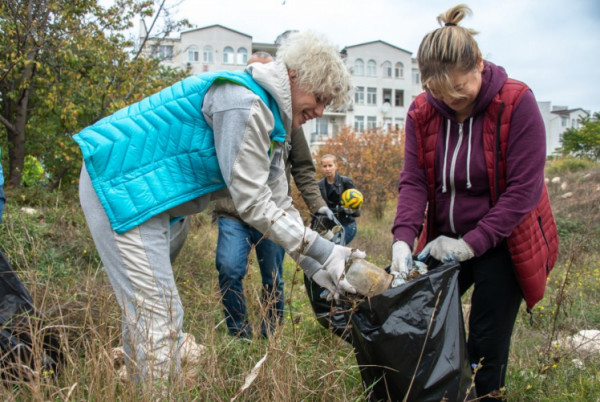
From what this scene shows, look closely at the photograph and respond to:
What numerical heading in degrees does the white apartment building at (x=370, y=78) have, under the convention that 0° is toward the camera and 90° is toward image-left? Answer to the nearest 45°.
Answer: approximately 0°

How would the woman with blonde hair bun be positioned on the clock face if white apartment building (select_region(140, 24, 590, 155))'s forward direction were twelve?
The woman with blonde hair bun is roughly at 12 o'clock from the white apartment building.

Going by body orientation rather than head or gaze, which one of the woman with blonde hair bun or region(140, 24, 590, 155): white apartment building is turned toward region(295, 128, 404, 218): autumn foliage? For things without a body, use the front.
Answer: the white apartment building

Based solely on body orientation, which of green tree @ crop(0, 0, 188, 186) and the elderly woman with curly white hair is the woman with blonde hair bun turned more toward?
the elderly woman with curly white hair

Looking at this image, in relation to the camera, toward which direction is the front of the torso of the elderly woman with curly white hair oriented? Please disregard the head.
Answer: to the viewer's right

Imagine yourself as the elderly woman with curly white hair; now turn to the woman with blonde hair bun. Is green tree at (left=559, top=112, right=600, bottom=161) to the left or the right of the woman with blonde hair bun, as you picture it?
left

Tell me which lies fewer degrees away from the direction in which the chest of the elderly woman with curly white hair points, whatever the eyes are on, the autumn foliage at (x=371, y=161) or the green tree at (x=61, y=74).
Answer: the autumn foliage

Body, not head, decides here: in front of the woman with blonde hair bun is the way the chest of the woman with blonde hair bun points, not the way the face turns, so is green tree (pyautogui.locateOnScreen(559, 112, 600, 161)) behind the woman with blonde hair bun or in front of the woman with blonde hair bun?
behind

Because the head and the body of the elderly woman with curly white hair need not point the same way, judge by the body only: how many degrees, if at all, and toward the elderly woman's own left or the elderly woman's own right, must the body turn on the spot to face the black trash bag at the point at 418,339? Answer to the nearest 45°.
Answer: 0° — they already face it
